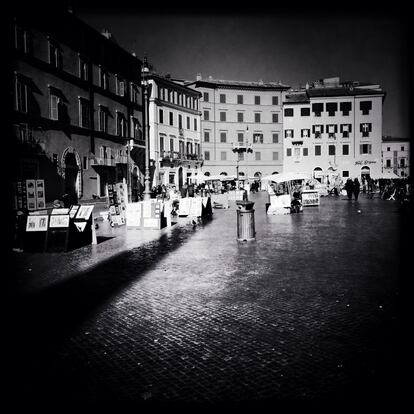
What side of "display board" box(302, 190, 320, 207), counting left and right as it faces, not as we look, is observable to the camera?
front

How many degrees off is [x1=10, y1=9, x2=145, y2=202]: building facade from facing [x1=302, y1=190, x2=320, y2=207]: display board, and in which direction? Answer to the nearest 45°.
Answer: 0° — it already faces it

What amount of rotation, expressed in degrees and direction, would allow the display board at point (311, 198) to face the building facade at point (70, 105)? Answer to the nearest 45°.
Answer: approximately 90° to its right

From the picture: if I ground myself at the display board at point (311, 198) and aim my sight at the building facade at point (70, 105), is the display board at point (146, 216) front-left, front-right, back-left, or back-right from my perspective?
front-left

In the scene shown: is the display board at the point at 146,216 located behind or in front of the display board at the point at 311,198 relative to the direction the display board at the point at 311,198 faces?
in front

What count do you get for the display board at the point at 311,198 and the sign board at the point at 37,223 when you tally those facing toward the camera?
2

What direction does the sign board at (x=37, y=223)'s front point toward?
toward the camera

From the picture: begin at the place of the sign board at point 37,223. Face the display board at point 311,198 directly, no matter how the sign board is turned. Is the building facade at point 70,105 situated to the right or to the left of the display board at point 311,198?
left

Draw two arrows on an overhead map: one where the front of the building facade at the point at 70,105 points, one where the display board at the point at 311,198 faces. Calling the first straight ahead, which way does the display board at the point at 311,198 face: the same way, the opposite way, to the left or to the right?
to the right

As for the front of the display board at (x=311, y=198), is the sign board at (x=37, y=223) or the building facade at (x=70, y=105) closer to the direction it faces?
the sign board

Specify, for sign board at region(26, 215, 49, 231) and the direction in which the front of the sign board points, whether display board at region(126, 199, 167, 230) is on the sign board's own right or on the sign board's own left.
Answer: on the sign board's own left

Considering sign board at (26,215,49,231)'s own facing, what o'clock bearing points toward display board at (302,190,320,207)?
The display board is roughly at 8 o'clock from the sign board.

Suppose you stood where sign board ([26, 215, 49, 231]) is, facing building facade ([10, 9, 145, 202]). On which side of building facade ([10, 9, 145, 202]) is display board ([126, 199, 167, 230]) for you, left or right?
right
